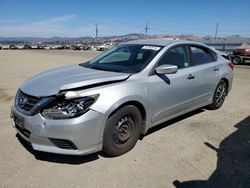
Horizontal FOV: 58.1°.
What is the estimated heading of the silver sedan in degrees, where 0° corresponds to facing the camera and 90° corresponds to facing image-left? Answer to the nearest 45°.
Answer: approximately 45°

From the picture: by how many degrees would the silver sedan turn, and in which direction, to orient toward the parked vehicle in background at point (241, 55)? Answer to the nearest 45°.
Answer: approximately 180°
